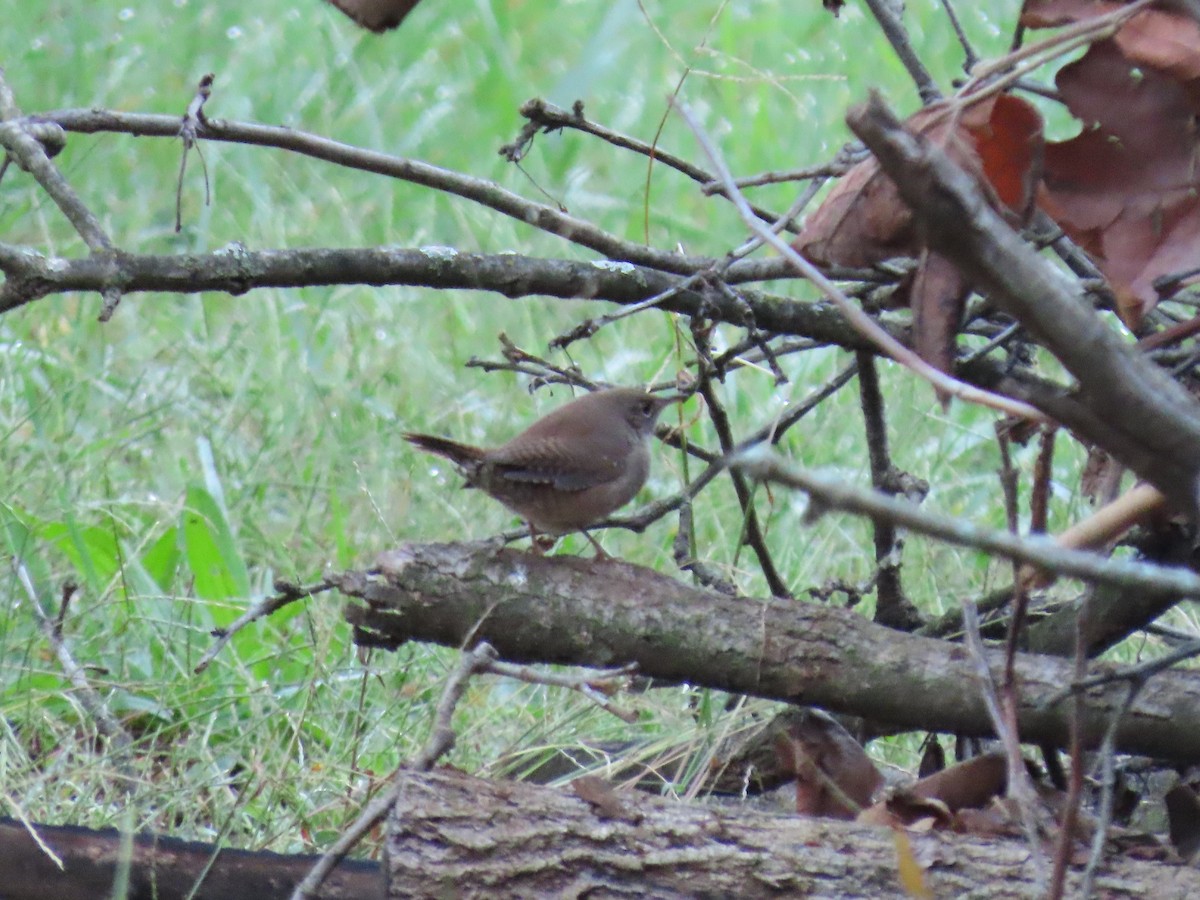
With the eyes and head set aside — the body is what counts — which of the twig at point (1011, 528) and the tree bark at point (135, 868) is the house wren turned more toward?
the twig

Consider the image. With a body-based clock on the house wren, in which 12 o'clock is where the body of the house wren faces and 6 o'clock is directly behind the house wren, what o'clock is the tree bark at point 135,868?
The tree bark is roughly at 4 o'clock from the house wren.

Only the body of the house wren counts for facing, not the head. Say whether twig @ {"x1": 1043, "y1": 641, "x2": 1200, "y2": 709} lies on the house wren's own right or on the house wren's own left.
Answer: on the house wren's own right

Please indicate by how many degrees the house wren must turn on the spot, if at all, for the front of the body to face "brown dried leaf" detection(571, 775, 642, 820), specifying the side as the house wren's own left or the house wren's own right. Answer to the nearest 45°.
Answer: approximately 90° to the house wren's own right

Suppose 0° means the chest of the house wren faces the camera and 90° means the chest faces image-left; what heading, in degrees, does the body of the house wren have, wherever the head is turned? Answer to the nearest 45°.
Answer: approximately 270°
